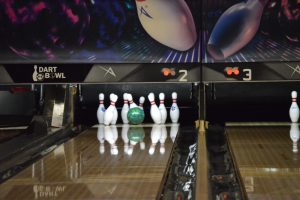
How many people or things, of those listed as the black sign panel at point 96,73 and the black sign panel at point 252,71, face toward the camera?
2

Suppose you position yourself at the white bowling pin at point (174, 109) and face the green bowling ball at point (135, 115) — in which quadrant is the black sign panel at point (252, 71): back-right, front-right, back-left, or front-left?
back-left

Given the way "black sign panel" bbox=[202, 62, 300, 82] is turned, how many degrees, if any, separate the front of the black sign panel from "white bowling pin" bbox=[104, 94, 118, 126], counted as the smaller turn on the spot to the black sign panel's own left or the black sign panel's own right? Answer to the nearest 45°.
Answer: approximately 90° to the black sign panel's own right

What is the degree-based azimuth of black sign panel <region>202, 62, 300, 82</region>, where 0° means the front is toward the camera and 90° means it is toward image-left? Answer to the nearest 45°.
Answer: approximately 0°

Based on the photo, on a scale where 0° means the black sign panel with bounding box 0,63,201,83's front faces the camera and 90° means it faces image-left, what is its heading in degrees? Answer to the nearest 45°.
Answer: approximately 0°

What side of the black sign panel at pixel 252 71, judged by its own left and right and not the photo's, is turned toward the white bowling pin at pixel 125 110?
right

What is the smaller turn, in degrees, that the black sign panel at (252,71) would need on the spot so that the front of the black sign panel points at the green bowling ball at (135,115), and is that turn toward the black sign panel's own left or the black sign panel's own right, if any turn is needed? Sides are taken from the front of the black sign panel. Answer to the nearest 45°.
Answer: approximately 90° to the black sign panel's own right

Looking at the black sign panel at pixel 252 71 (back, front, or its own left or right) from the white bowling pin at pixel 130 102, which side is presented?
right
